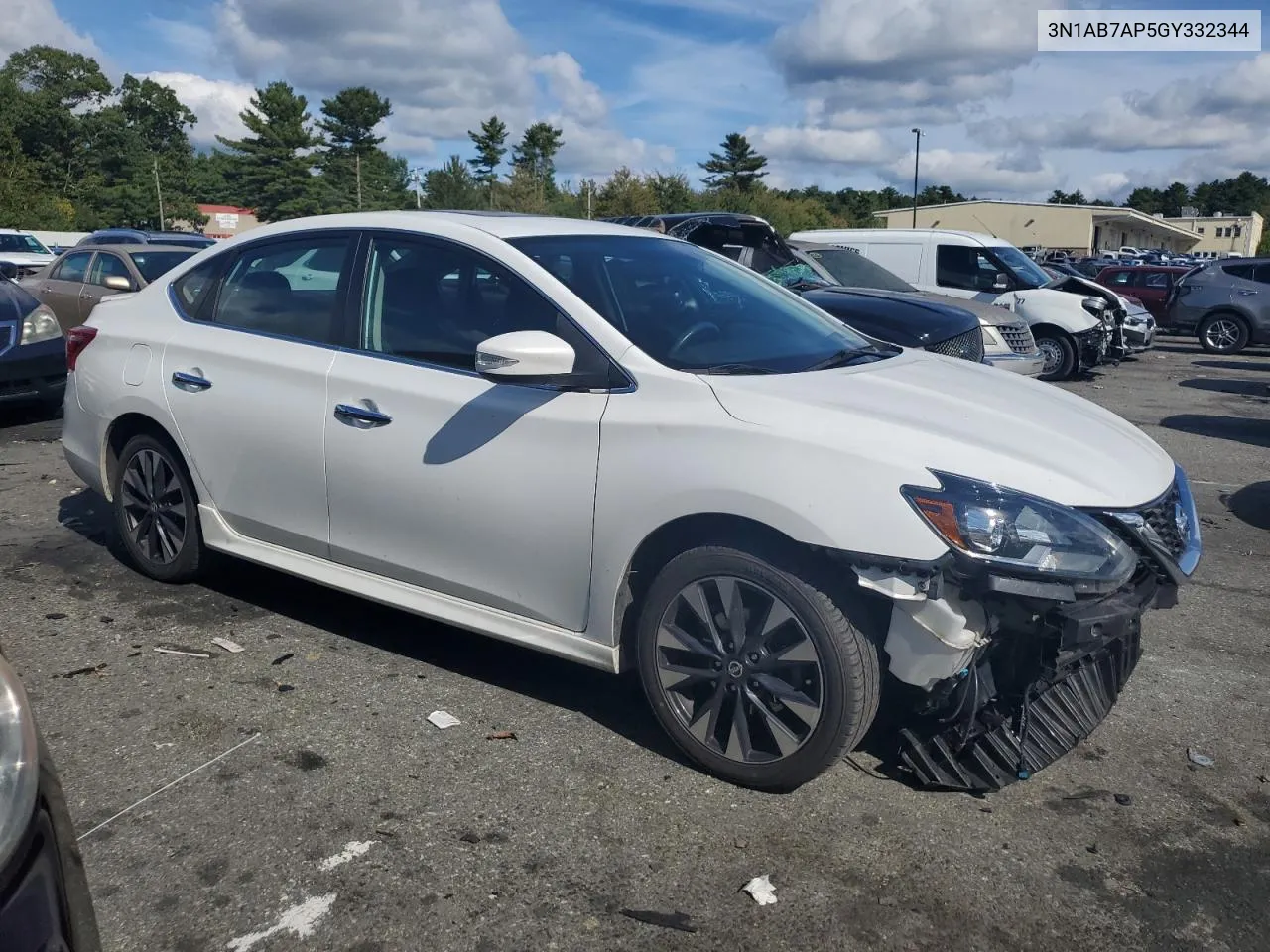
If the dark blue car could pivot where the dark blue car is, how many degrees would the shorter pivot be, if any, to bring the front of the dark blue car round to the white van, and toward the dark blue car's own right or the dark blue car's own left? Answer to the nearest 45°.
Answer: approximately 45° to the dark blue car's own left

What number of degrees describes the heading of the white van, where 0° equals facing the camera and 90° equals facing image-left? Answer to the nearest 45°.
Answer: approximately 315°

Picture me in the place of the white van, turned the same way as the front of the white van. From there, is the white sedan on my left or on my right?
on my right

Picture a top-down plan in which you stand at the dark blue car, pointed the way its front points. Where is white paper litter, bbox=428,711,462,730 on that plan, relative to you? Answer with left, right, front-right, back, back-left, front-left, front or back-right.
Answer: front-right

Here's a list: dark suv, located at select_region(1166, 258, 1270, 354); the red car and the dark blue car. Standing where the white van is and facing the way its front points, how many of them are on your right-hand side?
1

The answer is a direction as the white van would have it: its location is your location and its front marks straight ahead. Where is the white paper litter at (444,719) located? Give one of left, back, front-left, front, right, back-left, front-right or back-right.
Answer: front-right

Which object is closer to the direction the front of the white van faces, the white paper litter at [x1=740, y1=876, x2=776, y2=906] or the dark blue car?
the white paper litter
